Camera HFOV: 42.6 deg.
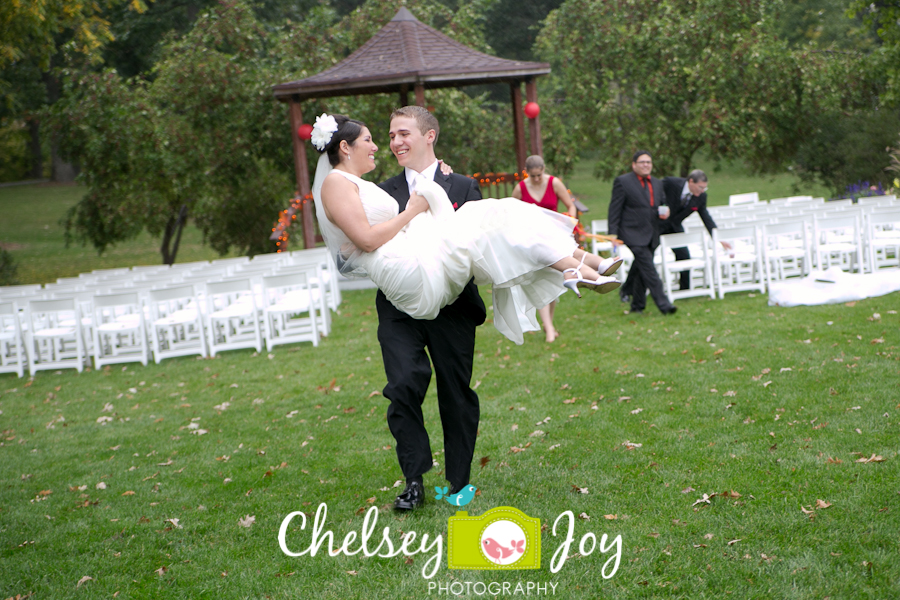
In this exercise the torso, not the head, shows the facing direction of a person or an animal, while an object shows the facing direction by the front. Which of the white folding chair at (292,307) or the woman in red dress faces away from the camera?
the white folding chair

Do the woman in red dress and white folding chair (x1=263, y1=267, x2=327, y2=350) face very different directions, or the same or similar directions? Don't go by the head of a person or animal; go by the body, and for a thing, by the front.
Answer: very different directions

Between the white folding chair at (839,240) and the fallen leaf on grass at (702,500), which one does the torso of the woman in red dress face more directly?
the fallen leaf on grass

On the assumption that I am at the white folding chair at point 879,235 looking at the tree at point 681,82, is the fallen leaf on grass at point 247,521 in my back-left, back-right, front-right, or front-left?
back-left

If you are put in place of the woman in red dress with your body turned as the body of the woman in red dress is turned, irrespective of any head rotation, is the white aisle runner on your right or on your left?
on your left

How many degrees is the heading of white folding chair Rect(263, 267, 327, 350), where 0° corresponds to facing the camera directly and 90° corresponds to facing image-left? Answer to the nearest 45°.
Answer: approximately 180°

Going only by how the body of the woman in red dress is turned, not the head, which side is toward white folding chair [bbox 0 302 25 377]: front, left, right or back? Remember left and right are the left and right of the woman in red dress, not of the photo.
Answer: right

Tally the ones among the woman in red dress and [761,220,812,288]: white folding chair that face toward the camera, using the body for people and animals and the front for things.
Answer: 1

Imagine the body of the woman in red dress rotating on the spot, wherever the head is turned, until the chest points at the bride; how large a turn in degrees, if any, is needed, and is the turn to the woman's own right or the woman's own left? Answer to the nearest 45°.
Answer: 0° — they already face them

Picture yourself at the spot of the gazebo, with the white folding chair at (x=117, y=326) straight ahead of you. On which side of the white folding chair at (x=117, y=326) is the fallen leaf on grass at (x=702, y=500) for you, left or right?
left

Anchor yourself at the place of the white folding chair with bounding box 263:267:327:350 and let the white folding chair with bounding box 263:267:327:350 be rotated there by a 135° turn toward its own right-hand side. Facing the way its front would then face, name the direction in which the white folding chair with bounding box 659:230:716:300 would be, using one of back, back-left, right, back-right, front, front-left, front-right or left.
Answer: front-left

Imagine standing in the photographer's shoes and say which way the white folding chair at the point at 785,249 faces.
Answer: facing away from the viewer

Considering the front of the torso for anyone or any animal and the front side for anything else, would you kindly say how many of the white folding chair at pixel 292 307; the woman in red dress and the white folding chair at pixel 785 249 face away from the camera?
2

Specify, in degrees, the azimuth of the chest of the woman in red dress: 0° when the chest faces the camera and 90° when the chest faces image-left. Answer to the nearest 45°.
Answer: approximately 0°
